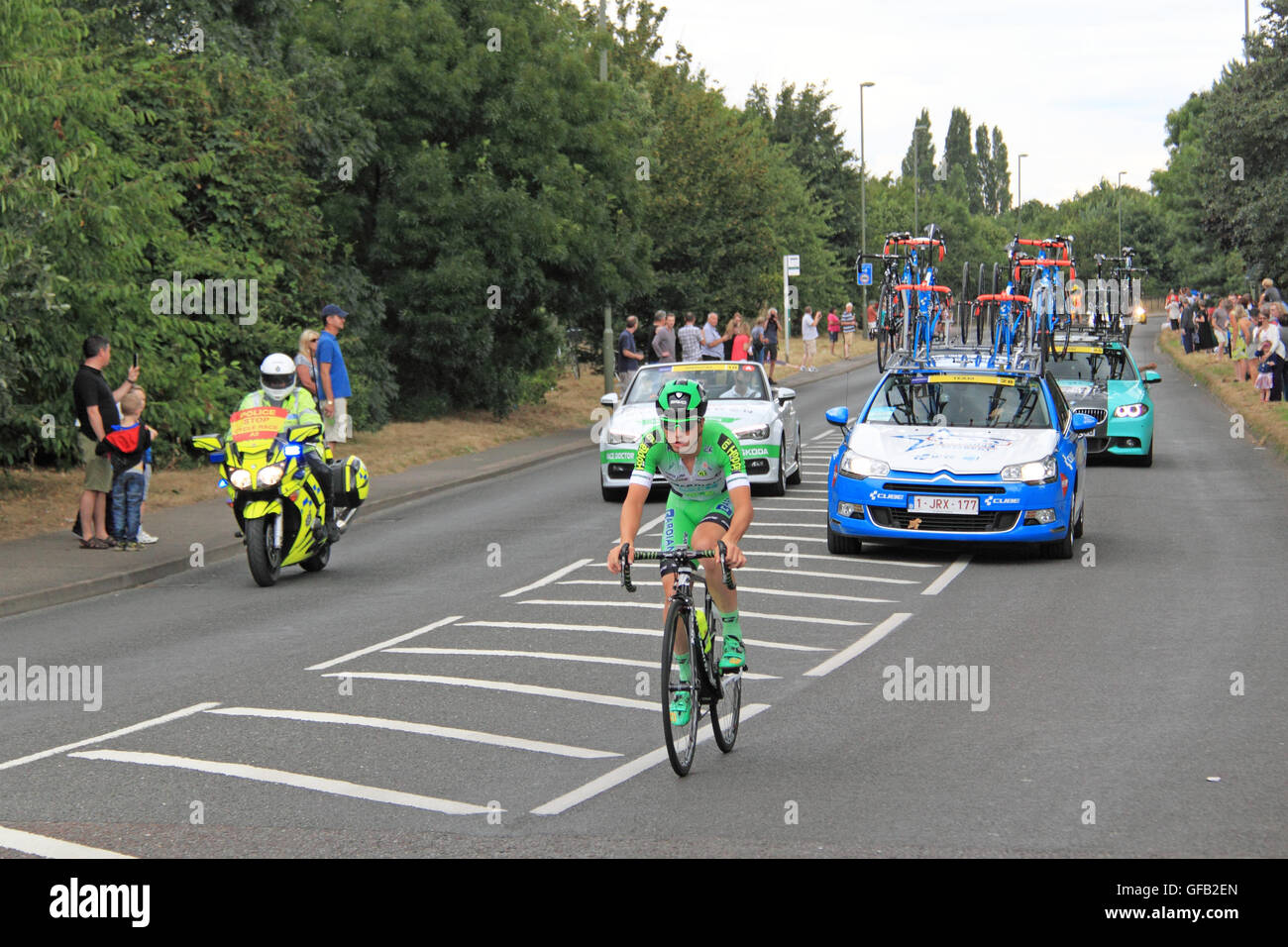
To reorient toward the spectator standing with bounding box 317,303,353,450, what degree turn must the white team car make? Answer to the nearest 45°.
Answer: approximately 90° to its right

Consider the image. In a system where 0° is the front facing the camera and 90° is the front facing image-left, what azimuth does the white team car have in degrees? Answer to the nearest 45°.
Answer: approximately 0°

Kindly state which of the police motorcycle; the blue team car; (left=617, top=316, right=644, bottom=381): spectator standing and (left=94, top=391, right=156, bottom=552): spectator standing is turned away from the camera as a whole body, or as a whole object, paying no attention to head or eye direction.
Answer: (left=94, top=391, right=156, bottom=552): spectator standing

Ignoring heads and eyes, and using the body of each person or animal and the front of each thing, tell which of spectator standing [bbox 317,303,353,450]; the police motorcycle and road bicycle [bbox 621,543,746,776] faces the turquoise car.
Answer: the spectator standing

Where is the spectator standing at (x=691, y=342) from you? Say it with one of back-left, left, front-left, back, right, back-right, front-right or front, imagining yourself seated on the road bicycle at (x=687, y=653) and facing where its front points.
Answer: back

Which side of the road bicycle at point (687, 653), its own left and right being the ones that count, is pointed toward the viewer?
front

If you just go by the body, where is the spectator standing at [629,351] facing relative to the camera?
to the viewer's right

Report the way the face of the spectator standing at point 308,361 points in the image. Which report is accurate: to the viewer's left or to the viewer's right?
to the viewer's right

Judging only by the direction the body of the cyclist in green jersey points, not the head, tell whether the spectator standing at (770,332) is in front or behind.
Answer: behind

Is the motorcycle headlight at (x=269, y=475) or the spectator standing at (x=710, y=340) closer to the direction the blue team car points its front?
the motorcycle headlight

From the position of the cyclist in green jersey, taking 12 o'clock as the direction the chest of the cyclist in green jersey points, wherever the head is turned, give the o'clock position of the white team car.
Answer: The white team car is roughly at 6 o'clock from the cyclist in green jersey.

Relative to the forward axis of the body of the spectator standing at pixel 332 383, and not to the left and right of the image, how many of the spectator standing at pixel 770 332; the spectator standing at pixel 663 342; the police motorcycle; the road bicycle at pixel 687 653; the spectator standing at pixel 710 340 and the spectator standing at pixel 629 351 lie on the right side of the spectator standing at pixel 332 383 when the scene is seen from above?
2

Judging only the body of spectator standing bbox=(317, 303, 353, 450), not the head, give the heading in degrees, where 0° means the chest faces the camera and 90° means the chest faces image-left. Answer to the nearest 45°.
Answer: approximately 270°

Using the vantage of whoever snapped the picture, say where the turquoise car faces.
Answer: facing the viewer

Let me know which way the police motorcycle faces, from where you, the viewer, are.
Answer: facing the viewer and to the left of the viewer
